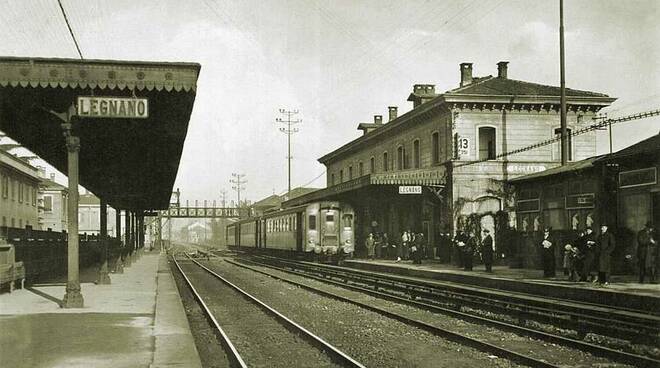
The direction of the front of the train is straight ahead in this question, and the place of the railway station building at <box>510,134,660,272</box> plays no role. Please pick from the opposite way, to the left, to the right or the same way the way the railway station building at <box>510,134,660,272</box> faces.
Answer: to the right

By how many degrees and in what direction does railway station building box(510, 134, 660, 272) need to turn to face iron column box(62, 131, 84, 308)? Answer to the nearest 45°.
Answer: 0° — it already faces it

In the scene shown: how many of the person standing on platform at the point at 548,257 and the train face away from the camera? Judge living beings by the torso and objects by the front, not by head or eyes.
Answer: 0

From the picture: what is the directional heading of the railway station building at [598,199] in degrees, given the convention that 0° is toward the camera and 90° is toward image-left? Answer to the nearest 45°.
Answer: approximately 45°

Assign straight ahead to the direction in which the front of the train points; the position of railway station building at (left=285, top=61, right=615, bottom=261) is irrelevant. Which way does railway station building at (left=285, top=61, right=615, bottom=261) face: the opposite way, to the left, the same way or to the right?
to the right

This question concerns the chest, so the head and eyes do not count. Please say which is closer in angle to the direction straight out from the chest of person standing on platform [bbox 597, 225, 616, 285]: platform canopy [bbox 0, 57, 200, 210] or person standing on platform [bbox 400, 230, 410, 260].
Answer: the platform canopy

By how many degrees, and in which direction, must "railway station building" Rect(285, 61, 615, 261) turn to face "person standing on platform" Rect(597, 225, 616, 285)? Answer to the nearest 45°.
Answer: approximately 45° to its left

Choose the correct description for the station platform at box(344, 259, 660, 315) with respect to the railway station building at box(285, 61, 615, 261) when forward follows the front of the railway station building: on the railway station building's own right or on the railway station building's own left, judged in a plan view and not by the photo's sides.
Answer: on the railway station building's own left

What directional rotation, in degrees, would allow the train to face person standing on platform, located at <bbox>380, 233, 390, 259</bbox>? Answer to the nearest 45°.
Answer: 0° — it already faces them

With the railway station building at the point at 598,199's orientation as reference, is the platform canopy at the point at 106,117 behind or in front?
in front
